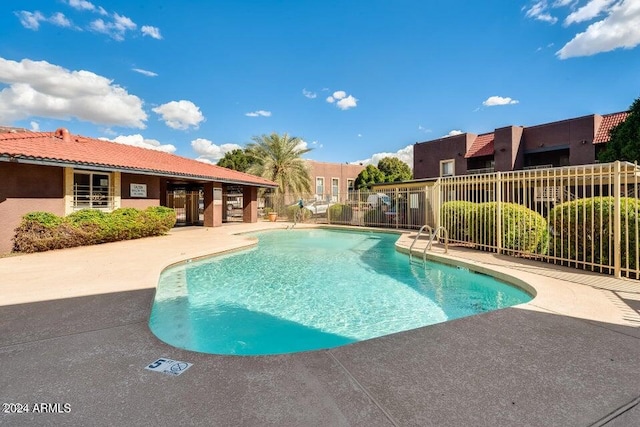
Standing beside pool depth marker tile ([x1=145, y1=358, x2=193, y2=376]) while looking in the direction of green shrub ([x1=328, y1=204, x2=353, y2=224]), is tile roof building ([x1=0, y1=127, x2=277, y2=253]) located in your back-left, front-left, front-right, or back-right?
front-left

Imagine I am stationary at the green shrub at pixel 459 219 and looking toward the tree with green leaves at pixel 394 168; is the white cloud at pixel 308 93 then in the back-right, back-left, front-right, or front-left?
front-left

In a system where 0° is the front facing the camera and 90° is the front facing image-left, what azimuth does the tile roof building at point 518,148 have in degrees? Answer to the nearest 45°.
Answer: approximately 45°

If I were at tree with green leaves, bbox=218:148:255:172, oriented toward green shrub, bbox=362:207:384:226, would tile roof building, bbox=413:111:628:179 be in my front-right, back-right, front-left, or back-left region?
front-left

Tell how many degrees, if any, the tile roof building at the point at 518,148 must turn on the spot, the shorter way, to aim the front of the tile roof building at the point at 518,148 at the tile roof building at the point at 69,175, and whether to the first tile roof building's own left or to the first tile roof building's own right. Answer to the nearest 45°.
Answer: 0° — it already faces it

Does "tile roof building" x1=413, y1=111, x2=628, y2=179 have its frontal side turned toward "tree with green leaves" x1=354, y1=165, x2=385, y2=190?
no

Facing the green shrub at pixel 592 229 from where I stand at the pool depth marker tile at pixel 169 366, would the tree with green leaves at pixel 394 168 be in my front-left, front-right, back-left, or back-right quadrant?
front-left

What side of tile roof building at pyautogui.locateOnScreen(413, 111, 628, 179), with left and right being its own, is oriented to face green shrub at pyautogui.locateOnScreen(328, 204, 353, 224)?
front

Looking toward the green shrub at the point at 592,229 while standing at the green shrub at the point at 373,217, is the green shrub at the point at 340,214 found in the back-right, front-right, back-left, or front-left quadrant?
back-right

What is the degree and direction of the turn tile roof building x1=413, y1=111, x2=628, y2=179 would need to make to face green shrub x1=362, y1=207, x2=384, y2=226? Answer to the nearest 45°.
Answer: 0° — it already faces it

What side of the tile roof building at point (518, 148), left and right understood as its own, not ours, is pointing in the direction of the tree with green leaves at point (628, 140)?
left

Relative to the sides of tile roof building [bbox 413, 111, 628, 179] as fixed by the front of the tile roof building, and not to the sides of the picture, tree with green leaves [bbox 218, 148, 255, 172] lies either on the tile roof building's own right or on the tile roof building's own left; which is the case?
on the tile roof building's own right

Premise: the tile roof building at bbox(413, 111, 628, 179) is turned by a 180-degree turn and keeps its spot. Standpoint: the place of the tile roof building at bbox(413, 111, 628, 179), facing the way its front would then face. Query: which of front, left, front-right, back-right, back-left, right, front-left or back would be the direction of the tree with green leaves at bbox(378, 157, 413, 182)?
left

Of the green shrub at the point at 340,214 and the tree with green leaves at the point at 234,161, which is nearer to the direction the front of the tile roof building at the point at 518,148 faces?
the green shrub

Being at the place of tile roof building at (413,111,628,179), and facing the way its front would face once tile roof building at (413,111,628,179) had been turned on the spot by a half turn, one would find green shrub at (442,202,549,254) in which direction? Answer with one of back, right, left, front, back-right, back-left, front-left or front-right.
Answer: back-right

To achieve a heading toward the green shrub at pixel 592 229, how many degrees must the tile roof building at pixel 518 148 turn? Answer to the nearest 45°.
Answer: approximately 45° to its left
